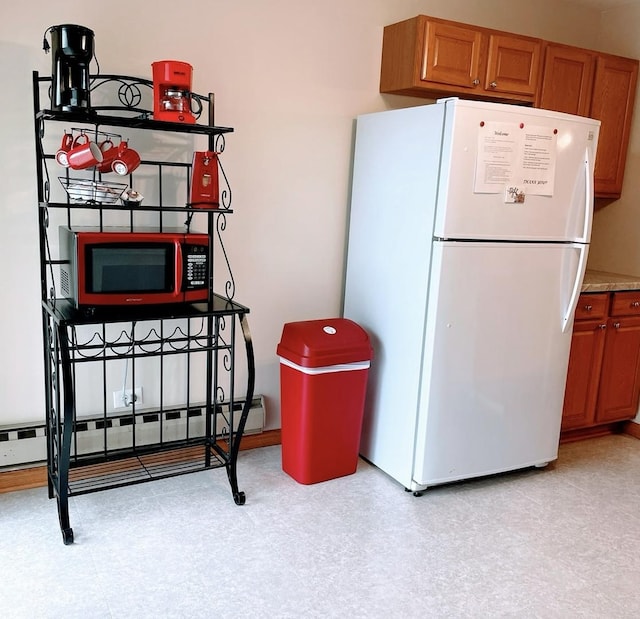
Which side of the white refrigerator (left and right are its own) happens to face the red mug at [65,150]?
right

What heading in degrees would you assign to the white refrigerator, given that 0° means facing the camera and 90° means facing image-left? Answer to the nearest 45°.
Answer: approximately 315°

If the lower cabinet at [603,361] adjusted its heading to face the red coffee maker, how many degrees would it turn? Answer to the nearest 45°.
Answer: approximately 90° to its right

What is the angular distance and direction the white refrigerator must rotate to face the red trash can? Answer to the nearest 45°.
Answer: approximately 135° to its right

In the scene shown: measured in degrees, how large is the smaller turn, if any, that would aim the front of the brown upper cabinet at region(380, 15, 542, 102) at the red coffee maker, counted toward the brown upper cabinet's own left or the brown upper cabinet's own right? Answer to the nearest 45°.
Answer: approximately 90° to the brown upper cabinet's own right

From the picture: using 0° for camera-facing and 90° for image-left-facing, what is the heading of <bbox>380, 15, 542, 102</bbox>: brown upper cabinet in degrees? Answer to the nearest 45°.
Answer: approximately 315°

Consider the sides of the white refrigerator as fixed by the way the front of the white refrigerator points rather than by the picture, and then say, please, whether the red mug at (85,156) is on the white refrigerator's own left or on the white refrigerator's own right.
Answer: on the white refrigerator's own right

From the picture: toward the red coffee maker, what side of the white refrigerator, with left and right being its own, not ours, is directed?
right

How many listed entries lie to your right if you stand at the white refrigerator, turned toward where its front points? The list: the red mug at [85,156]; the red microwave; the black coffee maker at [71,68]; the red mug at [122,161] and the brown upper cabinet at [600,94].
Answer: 4

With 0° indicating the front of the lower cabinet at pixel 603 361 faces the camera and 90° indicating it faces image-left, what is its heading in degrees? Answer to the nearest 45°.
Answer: approximately 315°

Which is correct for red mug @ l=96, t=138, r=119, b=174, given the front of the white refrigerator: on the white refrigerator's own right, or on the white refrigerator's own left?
on the white refrigerator's own right

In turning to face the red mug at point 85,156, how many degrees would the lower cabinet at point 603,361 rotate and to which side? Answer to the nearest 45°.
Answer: approximately 90° to its right
